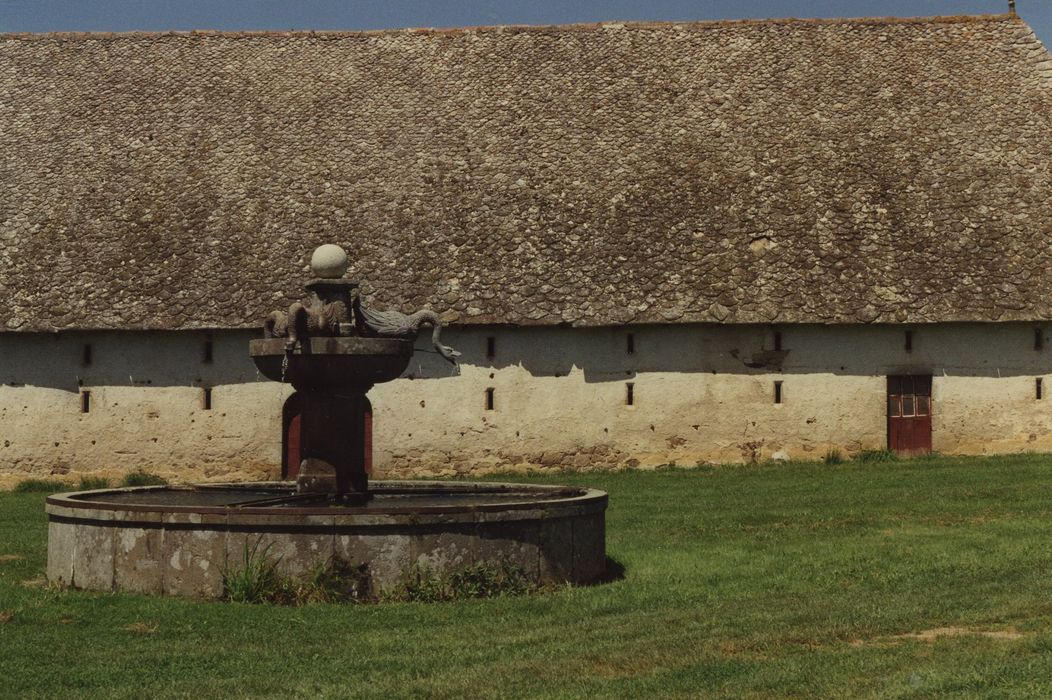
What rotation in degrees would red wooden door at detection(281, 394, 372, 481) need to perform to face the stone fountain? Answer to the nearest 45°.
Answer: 0° — it already faces it

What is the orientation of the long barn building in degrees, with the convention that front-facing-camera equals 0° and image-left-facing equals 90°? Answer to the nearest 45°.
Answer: approximately 0°

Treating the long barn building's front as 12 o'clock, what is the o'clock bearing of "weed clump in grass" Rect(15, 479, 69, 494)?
The weed clump in grass is roughly at 3 o'clock from the long barn building.

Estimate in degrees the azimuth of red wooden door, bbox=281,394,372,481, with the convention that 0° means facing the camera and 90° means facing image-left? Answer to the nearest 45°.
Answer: approximately 0°

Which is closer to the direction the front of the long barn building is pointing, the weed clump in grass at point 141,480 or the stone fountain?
the stone fountain

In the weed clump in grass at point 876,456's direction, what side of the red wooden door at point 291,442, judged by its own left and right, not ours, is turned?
left

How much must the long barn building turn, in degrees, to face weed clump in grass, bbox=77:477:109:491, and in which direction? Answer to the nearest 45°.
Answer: approximately 90° to its right
